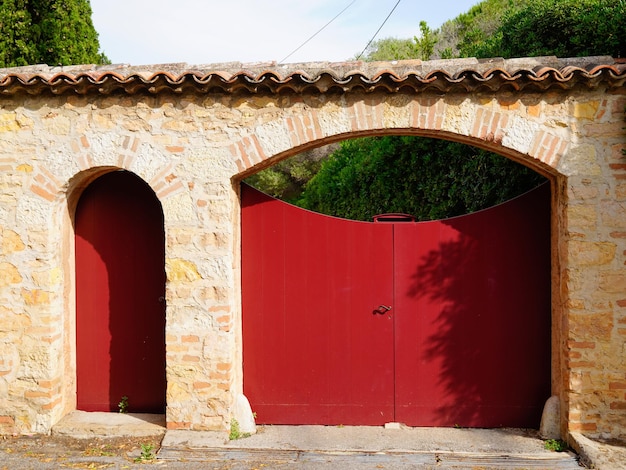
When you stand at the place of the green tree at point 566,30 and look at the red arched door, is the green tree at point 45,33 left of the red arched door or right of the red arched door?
right

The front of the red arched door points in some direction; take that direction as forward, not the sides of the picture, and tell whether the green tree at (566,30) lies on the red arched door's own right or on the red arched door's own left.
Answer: on the red arched door's own left

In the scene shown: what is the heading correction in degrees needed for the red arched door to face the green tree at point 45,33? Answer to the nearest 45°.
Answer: approximately 180°

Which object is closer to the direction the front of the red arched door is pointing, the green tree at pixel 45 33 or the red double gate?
the red double gate

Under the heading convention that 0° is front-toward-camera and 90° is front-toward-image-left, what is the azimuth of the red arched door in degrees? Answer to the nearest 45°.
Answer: approximately 0°
